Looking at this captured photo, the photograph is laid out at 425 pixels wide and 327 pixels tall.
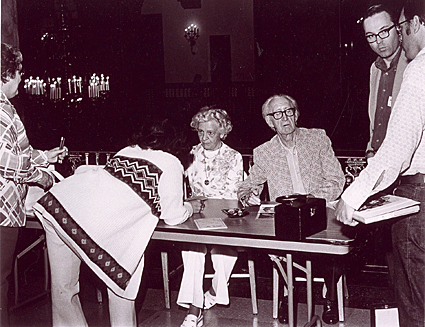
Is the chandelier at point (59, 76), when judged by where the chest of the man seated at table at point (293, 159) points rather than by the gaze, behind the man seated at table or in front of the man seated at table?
behind

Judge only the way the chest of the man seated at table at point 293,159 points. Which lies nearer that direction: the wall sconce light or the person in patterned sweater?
the person in patterned sweater

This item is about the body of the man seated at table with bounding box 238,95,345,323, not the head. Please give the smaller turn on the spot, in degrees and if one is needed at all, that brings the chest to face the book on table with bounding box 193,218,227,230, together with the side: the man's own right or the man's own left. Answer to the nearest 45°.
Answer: approximately 45° to the man's own right

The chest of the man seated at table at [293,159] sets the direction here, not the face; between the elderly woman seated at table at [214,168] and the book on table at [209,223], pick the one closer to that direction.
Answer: the book on table

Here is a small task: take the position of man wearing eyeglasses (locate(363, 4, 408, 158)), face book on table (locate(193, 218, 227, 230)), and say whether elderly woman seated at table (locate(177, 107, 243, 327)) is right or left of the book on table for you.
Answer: right

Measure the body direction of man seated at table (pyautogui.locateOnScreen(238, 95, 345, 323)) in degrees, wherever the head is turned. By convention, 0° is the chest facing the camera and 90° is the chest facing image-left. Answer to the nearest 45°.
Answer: approximately 0°

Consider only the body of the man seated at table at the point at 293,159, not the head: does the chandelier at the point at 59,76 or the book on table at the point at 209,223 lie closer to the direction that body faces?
the book on table
